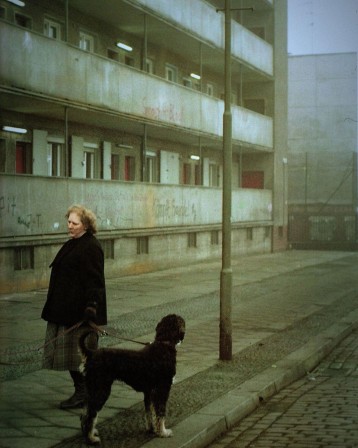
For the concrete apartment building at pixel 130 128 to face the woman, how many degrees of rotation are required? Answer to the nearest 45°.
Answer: approximately 45° to its right

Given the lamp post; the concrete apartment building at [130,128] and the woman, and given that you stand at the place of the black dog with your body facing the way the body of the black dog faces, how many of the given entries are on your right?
0

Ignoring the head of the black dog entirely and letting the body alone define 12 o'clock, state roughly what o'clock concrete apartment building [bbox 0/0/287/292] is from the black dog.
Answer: The concrete apartment building is roughly at 9 o'clock from the black dog.

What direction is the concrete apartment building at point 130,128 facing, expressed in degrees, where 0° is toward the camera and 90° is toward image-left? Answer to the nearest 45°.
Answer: approximately 315°

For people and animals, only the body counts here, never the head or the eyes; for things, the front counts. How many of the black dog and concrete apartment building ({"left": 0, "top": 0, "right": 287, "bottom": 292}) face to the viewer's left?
0

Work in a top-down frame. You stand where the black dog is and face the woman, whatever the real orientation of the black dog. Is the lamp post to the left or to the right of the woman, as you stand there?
right

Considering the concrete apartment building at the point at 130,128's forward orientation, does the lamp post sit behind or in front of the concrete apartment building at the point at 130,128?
in front

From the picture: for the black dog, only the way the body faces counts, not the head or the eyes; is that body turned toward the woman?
no

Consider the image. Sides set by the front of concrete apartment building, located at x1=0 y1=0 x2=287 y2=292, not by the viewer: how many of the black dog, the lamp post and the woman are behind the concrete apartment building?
0

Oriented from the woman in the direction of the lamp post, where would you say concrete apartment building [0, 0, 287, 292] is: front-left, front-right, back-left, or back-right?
front-left

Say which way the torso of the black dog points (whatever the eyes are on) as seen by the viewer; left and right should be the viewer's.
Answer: facing to the right of the viewer
